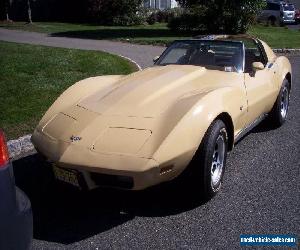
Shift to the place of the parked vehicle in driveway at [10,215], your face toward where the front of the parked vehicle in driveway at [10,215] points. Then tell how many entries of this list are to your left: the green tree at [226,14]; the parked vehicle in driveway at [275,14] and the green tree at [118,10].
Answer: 0

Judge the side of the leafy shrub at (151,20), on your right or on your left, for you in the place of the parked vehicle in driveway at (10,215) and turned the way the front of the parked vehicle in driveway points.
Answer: on your right

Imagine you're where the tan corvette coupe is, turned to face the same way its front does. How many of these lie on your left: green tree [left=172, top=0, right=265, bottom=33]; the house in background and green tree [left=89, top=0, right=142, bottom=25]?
0

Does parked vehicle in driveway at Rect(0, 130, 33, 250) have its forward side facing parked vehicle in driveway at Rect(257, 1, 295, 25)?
no

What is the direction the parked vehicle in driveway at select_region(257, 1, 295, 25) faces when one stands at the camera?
facing the viewer and to the right of the viewer

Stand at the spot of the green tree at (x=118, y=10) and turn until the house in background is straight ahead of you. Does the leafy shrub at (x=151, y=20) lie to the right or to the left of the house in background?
right

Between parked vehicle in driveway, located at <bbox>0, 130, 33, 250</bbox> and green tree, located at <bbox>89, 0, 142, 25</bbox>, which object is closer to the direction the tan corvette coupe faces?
the parked vehicle in driveway

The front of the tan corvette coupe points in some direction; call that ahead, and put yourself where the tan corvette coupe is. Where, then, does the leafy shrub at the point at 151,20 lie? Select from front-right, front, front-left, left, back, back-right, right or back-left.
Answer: back-right

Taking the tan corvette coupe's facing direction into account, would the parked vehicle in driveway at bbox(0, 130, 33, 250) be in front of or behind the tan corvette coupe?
in front

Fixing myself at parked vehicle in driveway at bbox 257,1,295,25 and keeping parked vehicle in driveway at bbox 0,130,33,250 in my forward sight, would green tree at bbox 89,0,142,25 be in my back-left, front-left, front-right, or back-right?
front-right

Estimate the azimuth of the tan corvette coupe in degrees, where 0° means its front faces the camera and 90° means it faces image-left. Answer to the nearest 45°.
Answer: approximately 45°

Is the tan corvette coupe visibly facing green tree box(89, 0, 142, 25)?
no
